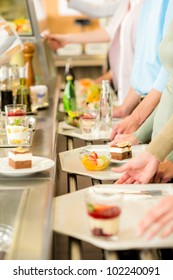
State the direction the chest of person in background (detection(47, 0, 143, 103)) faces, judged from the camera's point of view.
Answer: to the viewer's left

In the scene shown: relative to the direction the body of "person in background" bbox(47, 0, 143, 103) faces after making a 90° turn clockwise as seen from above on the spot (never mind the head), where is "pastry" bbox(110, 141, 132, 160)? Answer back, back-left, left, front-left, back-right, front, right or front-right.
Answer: back

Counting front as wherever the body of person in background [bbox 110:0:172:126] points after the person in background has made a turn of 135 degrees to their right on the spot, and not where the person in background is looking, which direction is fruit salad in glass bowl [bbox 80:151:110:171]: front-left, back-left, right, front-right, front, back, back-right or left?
back-right

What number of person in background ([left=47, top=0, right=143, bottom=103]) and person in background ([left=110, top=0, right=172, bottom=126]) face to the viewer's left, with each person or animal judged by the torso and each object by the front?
2

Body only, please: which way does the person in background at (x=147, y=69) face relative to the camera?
to the viewer's left

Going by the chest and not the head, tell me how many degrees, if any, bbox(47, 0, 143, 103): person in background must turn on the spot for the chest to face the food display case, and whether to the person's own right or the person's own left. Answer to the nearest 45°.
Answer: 0° — they already face it

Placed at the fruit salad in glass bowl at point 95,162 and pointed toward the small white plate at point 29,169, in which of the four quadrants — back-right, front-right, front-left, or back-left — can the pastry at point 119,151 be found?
back-right

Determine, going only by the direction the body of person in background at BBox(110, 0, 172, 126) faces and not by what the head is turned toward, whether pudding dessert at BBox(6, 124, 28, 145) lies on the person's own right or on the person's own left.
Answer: on the person's own left

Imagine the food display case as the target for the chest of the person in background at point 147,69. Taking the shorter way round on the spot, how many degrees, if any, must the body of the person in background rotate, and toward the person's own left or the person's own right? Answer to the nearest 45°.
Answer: approximately 45° to the person's own right
